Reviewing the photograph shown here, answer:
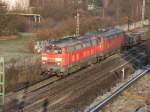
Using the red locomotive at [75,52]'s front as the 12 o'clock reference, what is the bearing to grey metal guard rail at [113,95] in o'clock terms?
The grey metal guard rail is roughly at 10 o'clock from the red locomotive.
